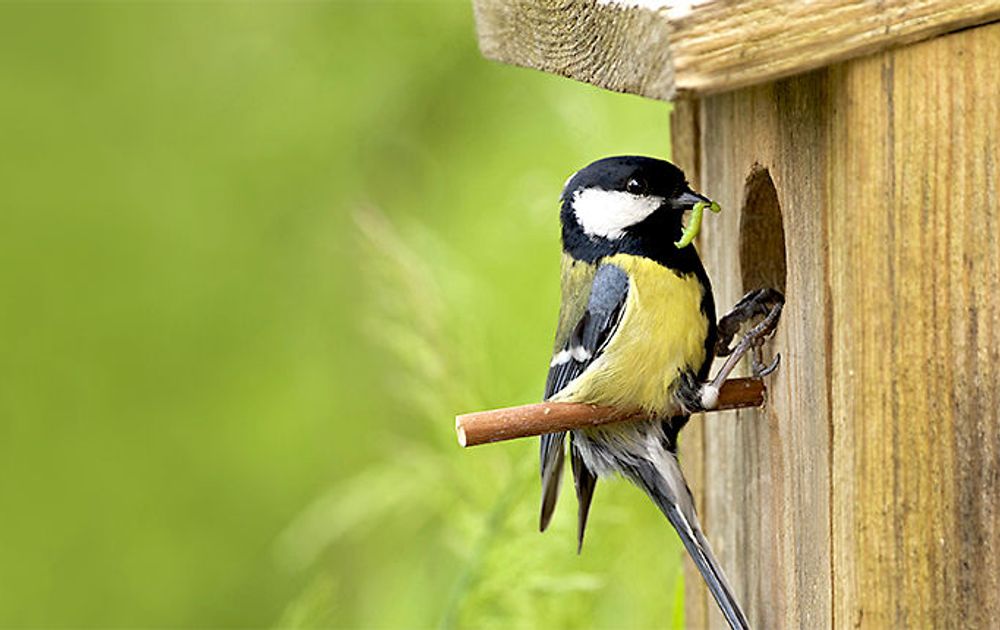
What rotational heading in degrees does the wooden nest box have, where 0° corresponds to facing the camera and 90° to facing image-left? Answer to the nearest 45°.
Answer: approximately 90°

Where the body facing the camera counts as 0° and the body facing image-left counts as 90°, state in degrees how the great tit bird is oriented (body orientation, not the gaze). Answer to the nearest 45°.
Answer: approximately 270°
